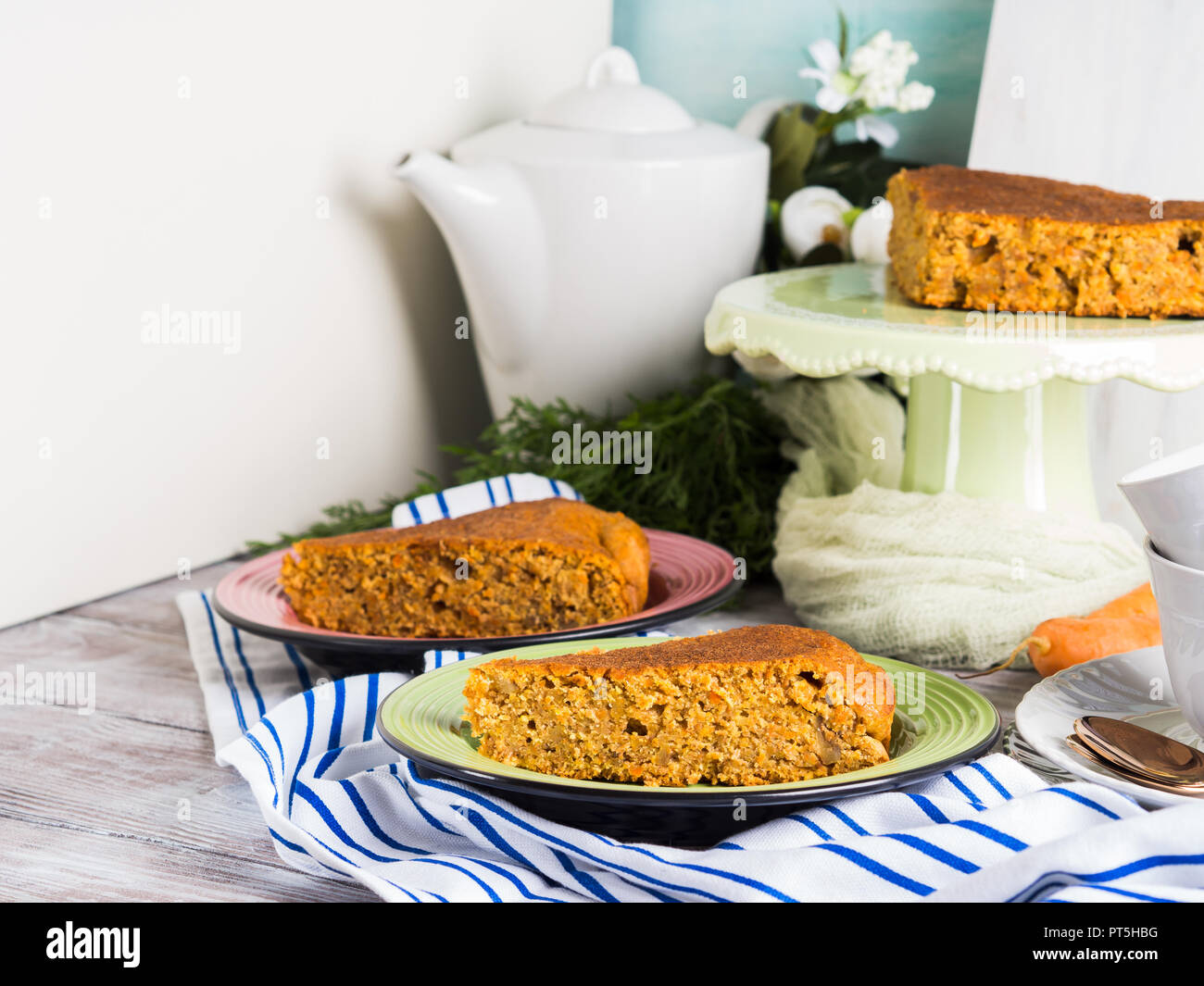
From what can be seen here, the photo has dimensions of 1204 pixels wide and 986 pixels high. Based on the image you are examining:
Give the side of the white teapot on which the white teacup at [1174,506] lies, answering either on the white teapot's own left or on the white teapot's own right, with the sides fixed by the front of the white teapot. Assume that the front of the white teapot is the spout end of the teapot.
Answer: on the white teapot's own left

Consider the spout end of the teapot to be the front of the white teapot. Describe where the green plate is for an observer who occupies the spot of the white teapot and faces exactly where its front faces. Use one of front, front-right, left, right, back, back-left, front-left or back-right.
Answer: front-left

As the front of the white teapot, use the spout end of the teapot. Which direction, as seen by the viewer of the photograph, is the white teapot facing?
facing the viewer and to the left of the viewer

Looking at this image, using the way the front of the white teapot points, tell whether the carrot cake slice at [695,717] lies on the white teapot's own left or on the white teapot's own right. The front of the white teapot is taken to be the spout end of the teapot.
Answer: on the white teapot's own left

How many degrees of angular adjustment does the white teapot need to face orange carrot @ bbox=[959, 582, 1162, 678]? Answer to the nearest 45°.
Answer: approximately 90° to its left

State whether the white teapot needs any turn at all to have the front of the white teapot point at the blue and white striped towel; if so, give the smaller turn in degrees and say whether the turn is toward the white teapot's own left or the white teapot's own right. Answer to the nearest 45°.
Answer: approximately 45° to the white teapot's own left
